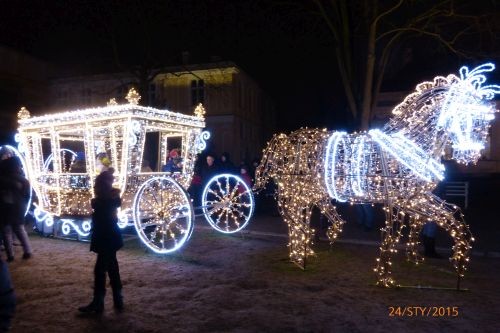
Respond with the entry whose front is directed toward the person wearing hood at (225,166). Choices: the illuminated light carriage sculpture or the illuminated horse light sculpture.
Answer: the illuminated light carriage sculpture

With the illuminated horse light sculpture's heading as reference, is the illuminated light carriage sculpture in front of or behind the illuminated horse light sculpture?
behind

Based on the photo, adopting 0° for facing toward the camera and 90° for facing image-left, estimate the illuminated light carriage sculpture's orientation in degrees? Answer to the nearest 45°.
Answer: approximately 225°

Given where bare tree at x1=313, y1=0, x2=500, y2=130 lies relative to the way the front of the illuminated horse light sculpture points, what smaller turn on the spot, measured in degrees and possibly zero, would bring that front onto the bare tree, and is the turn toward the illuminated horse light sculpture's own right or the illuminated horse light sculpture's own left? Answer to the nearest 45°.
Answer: approximately 135° to the illuminated horse light sculpture's own left

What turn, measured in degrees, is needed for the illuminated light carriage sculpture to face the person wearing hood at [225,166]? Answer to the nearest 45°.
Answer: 0° — it already faces them

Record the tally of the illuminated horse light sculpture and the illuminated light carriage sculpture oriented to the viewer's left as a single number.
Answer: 0

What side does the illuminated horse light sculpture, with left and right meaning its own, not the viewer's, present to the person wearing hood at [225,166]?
back

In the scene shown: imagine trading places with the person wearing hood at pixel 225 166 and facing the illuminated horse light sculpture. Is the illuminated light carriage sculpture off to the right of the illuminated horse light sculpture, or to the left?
right
